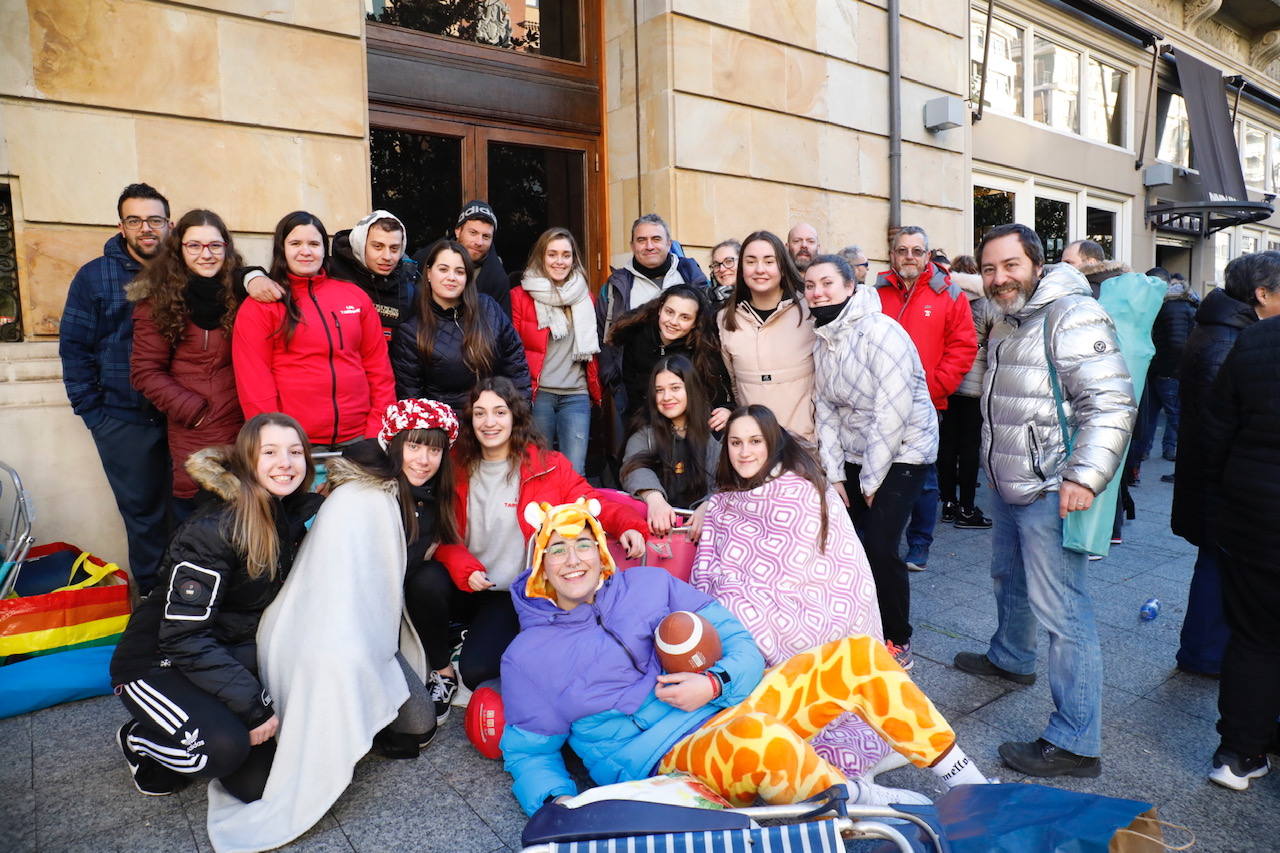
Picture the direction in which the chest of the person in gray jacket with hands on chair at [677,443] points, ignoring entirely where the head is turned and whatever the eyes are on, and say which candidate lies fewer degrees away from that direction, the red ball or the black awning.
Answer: the red ball

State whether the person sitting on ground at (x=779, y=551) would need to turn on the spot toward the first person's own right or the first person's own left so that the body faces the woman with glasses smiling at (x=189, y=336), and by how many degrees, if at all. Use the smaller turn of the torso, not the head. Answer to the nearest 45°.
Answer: approximately 45° to the first person's own right

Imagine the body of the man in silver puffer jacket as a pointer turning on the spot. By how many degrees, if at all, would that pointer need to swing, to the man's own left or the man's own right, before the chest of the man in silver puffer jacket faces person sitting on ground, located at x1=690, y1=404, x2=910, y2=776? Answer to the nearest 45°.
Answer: approximately 45° to the man's own right

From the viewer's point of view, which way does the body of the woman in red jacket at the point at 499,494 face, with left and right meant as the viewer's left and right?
facing the viewer

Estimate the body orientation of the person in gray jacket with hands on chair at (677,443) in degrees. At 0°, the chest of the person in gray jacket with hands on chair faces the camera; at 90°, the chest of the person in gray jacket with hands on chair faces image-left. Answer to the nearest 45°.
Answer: approximately 0°

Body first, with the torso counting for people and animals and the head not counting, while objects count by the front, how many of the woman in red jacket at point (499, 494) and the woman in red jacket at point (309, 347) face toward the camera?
2

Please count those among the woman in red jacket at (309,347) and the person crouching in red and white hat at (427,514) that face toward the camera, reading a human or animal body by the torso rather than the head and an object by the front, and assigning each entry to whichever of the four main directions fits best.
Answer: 2

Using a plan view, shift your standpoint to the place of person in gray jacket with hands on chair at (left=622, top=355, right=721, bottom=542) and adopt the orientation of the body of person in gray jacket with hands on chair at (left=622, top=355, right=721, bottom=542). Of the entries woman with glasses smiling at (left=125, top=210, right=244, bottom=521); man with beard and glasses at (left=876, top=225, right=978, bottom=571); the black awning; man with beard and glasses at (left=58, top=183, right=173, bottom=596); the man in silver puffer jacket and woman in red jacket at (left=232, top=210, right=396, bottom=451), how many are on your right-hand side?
3

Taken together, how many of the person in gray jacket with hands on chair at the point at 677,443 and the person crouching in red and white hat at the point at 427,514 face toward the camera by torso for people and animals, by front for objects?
2

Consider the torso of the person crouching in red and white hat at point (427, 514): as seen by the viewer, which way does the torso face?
toward the camera

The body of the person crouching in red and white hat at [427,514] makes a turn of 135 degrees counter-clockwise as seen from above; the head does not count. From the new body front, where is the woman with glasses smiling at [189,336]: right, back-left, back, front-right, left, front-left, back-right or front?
left
